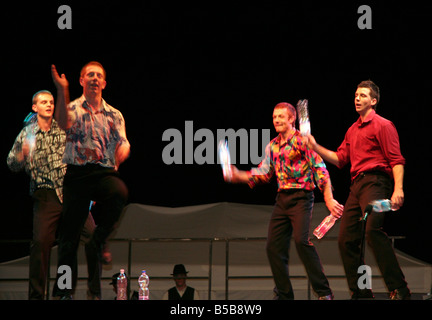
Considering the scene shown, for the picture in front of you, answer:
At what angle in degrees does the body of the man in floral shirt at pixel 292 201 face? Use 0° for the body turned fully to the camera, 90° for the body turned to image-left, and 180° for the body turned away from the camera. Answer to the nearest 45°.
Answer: approximately 45°

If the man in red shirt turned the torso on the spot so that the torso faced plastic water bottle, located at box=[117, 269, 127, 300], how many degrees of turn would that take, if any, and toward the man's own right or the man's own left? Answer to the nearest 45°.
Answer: approximately 90° to the man's own right

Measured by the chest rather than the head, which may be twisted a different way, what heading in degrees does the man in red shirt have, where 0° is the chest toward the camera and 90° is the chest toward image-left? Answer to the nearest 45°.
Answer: approximately 45°

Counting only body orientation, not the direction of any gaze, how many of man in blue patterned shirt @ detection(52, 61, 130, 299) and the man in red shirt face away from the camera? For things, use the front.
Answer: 0

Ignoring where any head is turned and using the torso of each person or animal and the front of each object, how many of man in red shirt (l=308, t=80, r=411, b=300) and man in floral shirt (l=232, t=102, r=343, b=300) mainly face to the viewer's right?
0

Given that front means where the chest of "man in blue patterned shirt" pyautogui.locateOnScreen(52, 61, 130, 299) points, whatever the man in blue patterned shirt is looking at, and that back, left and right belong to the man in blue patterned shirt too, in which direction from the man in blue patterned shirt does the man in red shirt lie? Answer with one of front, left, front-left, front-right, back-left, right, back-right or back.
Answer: left
